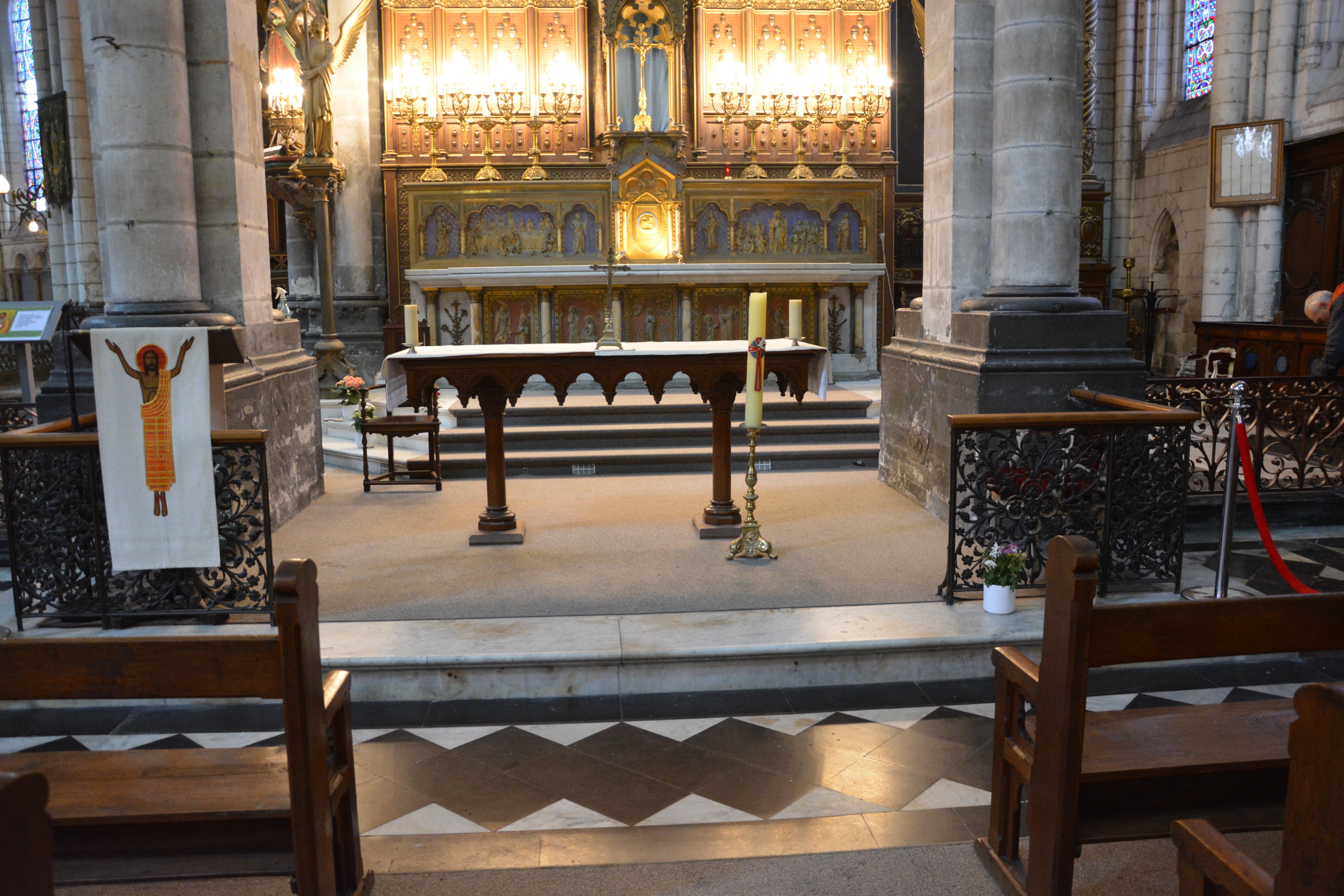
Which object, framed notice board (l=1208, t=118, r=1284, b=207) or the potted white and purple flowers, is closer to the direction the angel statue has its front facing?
the potted white and purple flowers

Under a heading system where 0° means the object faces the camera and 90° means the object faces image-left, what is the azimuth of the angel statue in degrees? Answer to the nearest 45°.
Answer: approximately 0°

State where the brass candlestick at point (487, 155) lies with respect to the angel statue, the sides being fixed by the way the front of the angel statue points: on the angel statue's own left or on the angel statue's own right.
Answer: on the angel statue's own left

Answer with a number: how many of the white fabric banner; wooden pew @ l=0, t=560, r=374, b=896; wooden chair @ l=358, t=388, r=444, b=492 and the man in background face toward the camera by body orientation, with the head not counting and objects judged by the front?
2

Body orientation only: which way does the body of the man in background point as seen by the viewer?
to the viewer's left

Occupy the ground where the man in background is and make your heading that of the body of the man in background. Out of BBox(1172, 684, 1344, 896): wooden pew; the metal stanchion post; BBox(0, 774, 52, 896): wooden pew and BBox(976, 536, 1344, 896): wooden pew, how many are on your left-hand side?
4

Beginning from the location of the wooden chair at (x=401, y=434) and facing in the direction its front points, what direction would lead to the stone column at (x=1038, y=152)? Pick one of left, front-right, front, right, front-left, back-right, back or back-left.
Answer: front-left

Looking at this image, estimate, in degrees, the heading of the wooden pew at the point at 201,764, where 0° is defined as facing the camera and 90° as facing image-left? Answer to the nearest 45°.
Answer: approximately 180°
